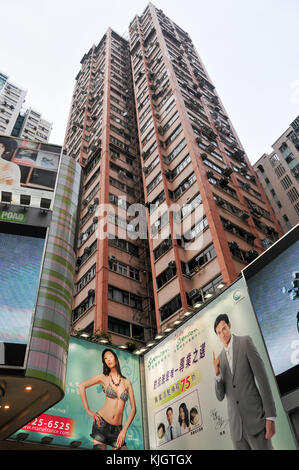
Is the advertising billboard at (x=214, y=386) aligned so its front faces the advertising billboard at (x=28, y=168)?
yes

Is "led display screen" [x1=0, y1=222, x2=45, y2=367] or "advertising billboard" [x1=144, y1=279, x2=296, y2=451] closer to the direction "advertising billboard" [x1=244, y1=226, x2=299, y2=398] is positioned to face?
the led display screen

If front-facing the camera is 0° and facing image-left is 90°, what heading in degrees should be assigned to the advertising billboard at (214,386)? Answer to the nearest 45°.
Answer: approximately 45°

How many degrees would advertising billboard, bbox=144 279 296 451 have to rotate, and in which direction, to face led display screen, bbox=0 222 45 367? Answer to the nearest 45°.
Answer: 0° — it already faces it

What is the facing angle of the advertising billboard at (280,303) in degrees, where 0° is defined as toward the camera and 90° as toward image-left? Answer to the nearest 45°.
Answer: approximately 45°

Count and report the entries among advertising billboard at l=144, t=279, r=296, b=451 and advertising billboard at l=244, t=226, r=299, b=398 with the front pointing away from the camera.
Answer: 0

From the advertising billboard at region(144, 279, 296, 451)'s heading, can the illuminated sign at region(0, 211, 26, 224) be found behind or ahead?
ahead

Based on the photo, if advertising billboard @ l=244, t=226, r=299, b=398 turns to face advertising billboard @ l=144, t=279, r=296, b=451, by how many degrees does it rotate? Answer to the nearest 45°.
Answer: approximately 90° to its right

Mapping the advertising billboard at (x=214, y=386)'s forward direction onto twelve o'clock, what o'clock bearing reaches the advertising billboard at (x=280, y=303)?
the advertising billboard at (x=280, y=303) is roughly at 9 o'clock from the advertising billboard at (x=214, y=386).

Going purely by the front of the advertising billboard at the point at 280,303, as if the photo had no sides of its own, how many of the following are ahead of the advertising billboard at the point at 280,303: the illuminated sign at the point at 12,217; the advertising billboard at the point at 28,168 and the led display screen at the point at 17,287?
3
